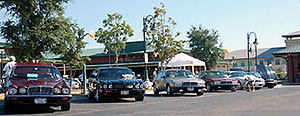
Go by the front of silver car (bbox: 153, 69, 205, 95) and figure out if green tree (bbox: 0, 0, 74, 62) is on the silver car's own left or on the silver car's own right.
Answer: on the silver car's own right

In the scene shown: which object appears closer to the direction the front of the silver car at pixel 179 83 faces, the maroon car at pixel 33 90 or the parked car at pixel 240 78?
the maroon car

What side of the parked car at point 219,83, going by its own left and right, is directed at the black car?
right

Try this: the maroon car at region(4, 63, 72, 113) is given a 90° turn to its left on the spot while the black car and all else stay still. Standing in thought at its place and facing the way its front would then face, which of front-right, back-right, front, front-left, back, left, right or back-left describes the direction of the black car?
front-left

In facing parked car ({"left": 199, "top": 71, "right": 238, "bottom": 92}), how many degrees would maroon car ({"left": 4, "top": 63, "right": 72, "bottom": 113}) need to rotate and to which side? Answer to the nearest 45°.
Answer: approximately 135° to its left

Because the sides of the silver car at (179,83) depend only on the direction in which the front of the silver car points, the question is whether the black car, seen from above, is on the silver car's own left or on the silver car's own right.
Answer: on the silver car's own right

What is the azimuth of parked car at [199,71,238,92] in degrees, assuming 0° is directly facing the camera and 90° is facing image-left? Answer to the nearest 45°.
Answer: approximately 315°

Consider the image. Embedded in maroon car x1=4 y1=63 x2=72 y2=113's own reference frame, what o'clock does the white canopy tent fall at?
The white canopy tent is roughly at 7 o'clock from the maroon car.

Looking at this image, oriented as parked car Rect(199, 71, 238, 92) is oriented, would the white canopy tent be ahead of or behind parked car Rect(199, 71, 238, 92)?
behind

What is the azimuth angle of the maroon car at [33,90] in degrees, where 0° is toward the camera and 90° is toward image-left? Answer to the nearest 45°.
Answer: approximately 0°

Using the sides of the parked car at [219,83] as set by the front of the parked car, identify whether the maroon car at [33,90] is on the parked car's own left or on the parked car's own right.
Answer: on the parked car's own right

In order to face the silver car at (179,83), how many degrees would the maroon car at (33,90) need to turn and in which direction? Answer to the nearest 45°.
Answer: approximately 135° to its left

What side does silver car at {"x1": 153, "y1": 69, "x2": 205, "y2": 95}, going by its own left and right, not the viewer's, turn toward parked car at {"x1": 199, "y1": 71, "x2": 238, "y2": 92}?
left
